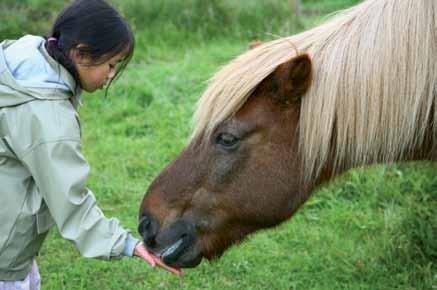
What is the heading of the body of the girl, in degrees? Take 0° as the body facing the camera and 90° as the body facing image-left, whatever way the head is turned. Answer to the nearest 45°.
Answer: approximately 270°

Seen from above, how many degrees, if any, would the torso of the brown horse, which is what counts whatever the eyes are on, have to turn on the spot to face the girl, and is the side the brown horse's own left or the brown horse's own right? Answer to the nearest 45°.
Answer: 0° — it already faces them

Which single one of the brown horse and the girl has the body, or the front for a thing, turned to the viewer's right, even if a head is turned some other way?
the girl

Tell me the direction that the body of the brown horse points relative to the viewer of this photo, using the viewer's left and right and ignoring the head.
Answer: facing to the left of the viewer

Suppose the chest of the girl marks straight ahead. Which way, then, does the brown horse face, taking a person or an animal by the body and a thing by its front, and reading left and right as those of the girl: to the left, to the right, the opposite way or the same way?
the opposite way

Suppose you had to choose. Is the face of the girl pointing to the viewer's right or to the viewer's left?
to the viewer's right

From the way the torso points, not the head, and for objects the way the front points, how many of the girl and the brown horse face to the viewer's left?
1

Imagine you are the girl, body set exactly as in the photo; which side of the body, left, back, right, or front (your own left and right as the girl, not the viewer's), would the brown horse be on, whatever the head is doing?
front
